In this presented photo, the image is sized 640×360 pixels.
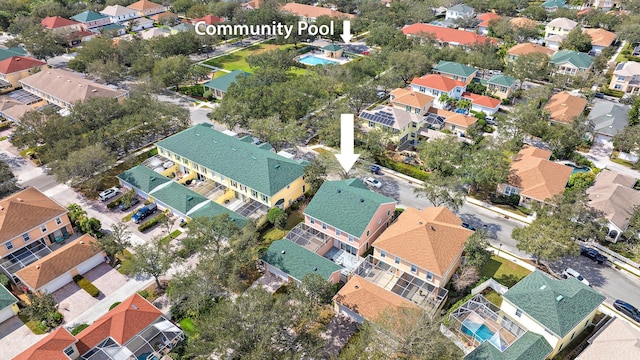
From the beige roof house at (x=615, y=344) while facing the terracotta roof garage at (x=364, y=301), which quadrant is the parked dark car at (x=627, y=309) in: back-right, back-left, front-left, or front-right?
back-right

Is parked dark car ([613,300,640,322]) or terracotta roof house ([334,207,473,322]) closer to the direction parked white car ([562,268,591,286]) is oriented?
the parked dark car

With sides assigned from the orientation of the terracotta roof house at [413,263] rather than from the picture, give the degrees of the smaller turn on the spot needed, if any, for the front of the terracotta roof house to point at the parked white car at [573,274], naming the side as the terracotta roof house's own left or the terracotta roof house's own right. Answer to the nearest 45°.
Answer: approximately 45° to the terracotta roof house's own right

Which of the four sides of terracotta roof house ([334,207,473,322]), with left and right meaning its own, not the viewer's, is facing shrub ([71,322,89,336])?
back

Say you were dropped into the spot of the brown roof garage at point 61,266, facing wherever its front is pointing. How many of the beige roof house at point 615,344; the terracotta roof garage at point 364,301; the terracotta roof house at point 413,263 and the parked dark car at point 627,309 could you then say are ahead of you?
4

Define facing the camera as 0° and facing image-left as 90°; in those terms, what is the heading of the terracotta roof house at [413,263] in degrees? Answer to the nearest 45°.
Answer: approximately 225°

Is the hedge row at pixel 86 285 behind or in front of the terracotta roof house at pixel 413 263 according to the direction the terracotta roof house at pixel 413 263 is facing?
behind
